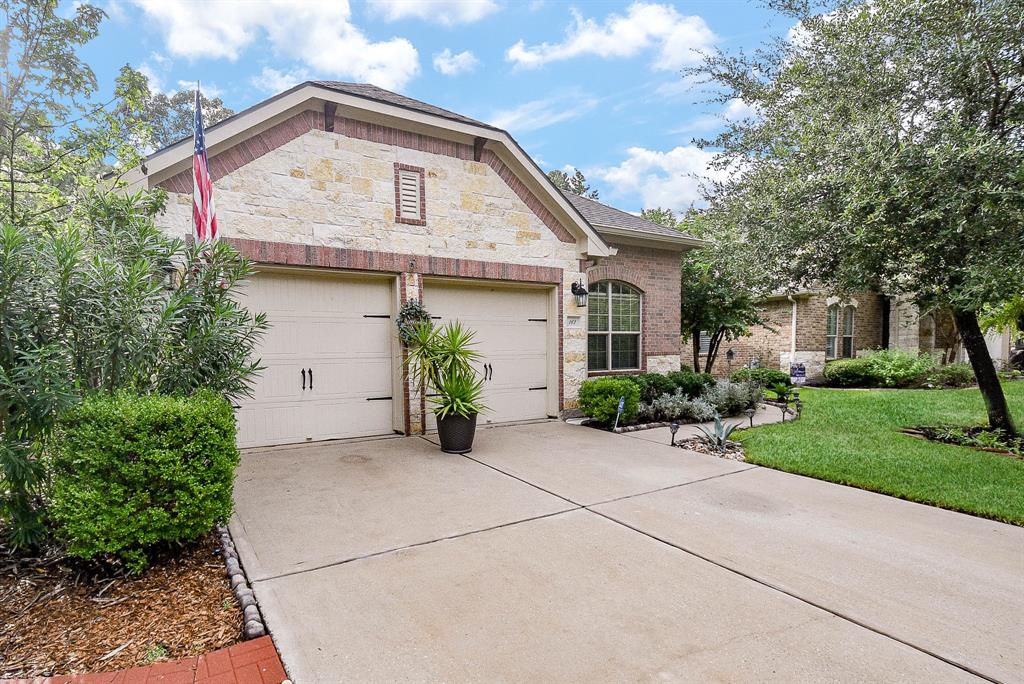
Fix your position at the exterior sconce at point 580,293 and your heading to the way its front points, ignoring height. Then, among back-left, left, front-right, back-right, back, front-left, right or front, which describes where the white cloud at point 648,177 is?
back-left

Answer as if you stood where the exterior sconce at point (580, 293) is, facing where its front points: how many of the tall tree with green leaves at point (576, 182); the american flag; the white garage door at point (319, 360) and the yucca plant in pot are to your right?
3

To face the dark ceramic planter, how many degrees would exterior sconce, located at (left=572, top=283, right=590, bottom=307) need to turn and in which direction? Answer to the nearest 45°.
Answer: approximately 90° to its right

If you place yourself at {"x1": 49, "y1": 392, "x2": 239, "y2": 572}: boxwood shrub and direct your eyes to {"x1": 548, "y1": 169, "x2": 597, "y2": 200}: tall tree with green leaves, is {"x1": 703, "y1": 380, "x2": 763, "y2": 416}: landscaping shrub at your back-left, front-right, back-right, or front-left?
front-right

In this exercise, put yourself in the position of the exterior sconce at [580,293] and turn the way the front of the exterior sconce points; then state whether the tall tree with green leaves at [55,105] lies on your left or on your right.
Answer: on your right

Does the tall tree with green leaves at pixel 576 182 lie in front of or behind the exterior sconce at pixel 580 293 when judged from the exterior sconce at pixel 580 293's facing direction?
behind

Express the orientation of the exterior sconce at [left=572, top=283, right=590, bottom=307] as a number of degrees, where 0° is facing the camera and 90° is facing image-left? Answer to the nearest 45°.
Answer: approximately 315°

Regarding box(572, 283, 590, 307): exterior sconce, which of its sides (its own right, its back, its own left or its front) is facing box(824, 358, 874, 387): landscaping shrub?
left

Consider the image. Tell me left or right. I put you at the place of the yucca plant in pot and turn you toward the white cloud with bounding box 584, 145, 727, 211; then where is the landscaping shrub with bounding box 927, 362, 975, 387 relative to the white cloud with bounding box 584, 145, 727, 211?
right

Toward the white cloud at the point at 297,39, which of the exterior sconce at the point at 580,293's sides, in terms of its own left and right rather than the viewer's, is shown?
back

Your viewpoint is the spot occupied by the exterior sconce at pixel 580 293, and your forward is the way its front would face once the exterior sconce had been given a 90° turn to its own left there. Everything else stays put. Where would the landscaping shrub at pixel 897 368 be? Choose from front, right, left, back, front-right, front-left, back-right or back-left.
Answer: front

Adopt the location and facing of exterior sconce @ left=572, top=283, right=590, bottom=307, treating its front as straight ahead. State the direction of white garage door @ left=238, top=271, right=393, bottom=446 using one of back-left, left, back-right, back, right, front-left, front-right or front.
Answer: right

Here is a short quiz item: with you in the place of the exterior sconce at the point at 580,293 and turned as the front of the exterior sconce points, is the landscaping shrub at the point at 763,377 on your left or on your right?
on your left

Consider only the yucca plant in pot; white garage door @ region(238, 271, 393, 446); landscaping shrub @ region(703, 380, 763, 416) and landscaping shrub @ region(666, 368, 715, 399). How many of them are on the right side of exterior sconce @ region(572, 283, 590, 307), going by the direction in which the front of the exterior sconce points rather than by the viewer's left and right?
2

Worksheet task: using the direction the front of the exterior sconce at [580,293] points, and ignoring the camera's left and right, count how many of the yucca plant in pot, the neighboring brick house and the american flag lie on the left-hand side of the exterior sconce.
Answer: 1
